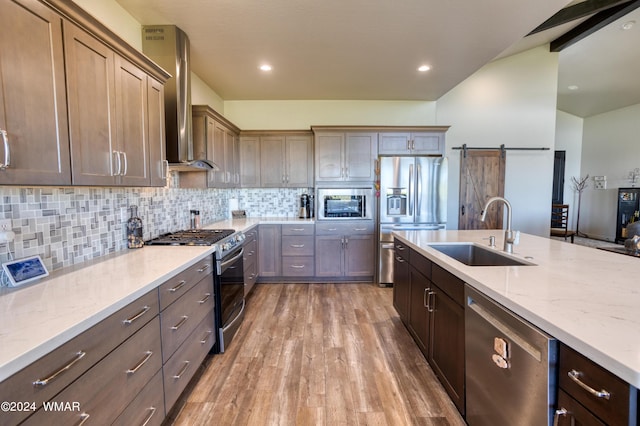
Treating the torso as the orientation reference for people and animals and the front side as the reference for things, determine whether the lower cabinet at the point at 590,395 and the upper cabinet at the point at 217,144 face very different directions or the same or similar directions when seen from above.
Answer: very different directions

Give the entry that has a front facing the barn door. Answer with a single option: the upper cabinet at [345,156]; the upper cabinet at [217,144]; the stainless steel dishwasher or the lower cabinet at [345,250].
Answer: the upper cabinet at [217,144]

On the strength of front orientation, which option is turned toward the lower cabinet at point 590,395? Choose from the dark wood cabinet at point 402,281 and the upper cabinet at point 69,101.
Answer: the upper cabinet

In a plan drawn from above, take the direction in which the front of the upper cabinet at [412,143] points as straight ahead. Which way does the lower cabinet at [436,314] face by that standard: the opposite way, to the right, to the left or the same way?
to the right

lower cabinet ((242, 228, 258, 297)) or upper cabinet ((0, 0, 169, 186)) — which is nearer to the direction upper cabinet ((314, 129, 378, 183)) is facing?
the upper cabinet

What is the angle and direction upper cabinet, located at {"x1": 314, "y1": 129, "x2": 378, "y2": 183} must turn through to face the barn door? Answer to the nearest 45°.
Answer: approximately 135° to its left

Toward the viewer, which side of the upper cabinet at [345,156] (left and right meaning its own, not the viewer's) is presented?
front

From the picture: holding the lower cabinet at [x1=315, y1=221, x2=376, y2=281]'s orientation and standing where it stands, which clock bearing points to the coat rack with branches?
The coat rack with branches is roughly at 8 o'clock from the lower cabinet.

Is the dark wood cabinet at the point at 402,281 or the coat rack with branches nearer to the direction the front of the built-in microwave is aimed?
the dark wood cabinet

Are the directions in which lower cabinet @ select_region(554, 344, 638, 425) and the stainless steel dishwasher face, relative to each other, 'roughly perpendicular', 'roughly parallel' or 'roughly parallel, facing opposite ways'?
roughly parallel

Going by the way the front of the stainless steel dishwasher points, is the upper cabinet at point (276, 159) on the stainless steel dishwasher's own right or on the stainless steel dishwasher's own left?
on the stainless steel dishwasher's own right

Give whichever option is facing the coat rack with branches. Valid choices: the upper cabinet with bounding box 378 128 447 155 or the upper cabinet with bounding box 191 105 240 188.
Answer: the upper cabinet with bounding box 191 105 240 188

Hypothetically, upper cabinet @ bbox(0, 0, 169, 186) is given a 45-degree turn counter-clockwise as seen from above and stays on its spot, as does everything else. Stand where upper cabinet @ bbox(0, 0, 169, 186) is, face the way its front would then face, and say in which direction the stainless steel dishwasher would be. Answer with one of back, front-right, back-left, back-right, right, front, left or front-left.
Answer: front-right

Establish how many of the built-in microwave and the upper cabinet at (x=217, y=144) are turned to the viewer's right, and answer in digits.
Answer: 1

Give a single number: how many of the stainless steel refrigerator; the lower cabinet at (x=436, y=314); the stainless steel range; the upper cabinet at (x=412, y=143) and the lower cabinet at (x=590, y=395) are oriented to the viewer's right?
1

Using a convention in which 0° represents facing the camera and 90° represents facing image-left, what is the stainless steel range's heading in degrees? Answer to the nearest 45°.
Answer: approximately 270°

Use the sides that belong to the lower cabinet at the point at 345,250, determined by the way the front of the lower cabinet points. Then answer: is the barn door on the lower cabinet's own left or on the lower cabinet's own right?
on the lower cabinet's own left

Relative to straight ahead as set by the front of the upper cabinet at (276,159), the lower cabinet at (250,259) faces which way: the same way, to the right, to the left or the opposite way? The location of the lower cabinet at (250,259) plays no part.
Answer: to the left

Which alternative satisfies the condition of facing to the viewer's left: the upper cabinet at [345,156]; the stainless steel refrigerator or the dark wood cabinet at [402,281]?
the dark wood cabinet

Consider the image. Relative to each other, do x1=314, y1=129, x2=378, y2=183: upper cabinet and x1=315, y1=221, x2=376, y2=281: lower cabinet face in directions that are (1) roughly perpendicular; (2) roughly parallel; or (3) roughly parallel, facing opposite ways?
roughly parallel
